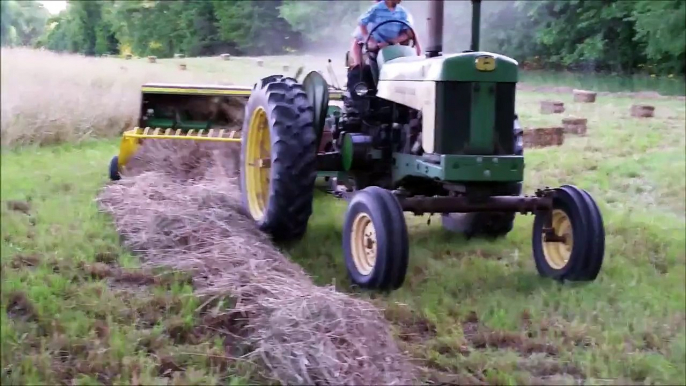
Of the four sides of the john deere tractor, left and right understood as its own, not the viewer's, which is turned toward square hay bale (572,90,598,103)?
left

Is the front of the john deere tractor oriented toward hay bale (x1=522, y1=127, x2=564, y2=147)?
no

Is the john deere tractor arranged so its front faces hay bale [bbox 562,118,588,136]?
no

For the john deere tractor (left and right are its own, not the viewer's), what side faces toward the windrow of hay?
right

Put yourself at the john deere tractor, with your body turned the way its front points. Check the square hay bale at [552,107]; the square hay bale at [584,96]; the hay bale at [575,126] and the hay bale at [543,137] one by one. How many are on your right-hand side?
0

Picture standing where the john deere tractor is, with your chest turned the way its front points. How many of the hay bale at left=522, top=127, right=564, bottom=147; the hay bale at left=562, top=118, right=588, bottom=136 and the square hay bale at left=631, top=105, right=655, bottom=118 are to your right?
0

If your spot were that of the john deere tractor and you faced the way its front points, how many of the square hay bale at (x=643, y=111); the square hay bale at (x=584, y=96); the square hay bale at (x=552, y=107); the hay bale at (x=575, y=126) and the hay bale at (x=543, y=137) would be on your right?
0

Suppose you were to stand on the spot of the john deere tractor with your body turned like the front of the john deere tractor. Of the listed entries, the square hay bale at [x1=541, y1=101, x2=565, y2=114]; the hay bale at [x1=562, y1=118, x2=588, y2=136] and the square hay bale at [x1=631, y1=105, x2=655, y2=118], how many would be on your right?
0

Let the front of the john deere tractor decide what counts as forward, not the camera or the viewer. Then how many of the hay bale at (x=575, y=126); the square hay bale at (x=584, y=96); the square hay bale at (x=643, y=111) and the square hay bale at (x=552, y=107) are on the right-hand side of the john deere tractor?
0

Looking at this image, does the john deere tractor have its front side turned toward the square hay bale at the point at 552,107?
no

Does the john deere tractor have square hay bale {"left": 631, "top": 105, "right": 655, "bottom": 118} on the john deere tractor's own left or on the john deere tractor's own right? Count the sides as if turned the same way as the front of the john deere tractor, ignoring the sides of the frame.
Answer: on the john deere tractor's own left
